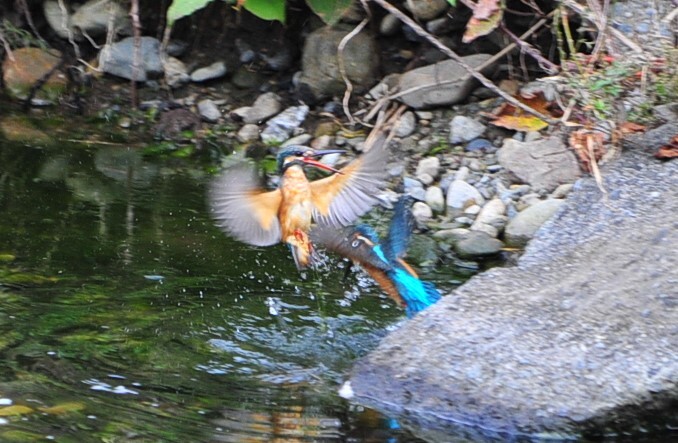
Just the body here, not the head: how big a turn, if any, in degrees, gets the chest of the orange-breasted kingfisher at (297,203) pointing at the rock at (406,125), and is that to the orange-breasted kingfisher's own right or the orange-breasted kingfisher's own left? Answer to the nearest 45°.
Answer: approximately 135° to the orange-breasted kingfisher's own left

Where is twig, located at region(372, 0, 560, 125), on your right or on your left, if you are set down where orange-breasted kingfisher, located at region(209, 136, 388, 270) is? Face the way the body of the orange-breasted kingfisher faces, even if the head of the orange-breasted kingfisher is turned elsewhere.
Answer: on your left

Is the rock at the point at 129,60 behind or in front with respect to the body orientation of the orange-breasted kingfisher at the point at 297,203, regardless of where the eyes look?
behind

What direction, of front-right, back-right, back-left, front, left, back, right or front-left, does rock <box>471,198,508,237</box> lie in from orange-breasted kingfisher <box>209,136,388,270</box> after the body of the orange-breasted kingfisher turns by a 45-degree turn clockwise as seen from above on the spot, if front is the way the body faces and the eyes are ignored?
back-left

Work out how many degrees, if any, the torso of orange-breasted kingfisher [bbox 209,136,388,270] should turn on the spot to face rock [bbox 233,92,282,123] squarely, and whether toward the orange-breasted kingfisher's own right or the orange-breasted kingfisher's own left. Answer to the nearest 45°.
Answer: approximately 135° to the orange-breasted kingfisher's own left

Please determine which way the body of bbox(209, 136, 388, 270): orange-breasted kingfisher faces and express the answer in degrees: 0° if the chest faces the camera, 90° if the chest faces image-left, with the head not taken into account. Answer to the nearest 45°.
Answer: approximately 315°

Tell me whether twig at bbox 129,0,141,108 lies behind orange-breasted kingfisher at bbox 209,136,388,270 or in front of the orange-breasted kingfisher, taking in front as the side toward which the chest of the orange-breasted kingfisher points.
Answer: behind

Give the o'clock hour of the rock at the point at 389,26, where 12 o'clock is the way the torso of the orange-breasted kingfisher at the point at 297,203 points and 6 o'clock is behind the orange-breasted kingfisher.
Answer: The rock is roughly at 6 o'clock from the orange-breasted kingfisher.

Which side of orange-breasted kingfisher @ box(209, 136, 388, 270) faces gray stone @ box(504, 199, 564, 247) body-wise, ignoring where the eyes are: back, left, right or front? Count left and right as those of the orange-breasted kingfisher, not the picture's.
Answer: left

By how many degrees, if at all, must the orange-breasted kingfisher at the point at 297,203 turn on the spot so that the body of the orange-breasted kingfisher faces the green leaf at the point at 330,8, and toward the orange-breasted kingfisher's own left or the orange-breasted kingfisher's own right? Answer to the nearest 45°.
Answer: approximately 135° to the orange-breasted kingfisher's own left
